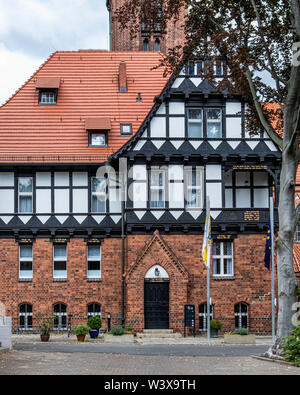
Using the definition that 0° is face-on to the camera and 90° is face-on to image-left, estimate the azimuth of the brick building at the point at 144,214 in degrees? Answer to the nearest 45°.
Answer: approximately 0°

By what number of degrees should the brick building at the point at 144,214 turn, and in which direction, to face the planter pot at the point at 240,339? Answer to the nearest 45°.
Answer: approximately 45° to its left
